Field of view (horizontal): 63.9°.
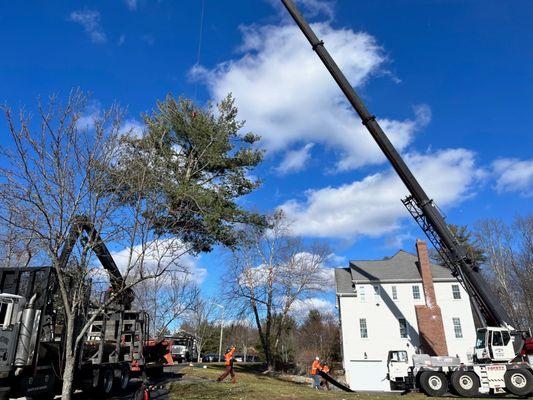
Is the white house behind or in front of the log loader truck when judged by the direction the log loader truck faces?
behind

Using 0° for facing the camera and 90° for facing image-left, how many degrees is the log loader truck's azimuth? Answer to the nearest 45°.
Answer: approximately 45°
